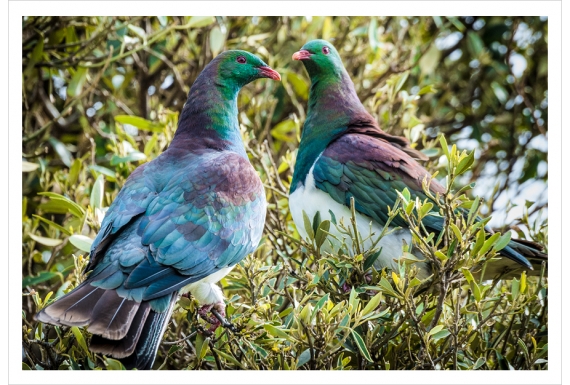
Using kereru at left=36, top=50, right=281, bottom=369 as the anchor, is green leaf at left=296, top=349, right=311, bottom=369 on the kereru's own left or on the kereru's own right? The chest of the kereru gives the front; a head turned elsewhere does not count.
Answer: on the kereru's own right

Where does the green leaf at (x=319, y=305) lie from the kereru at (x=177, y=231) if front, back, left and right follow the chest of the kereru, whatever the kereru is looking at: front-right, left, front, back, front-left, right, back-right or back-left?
right

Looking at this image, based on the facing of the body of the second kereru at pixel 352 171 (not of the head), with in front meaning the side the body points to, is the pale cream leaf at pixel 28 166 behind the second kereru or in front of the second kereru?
in front

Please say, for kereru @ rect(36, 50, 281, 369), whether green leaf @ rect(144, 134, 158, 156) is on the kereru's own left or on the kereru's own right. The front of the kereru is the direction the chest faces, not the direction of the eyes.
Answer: on the kereru's own left

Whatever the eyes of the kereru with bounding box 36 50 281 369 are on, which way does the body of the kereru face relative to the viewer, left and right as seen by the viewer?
facing away from the viewer and to the right of the viewer

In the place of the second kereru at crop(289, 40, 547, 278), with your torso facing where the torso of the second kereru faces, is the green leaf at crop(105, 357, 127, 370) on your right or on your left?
on your left

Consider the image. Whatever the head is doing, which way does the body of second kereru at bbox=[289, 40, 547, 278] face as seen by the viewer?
to the viewer's left

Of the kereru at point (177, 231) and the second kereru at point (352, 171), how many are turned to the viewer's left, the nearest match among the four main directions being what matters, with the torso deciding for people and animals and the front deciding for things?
1

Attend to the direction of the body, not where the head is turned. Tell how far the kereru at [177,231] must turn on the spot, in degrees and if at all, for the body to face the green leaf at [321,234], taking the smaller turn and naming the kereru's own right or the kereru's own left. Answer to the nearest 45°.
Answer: approximately 45° to the kereru's own right

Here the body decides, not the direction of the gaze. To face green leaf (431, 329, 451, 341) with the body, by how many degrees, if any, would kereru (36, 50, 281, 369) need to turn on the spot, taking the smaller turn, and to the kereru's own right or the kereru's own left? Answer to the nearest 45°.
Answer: approximately 90° to the kereru's own right

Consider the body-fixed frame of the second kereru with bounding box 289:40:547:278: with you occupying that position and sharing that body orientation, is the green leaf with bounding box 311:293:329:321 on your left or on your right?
on your left

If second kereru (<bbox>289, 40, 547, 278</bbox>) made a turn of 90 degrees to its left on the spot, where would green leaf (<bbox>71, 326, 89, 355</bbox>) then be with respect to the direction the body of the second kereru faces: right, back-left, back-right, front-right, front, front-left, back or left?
front-right

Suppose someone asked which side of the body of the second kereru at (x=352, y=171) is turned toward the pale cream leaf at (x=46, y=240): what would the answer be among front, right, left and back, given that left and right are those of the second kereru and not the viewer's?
front
